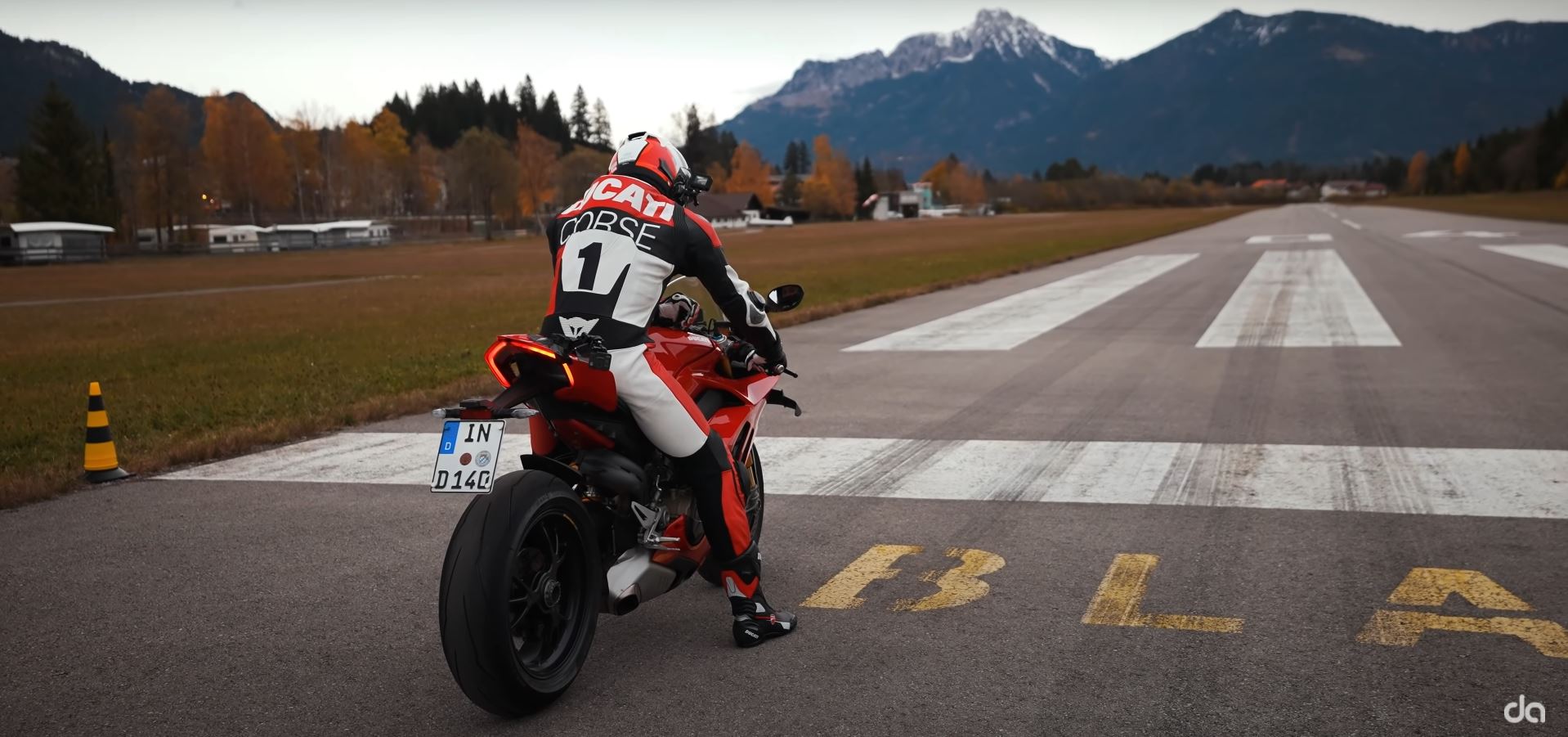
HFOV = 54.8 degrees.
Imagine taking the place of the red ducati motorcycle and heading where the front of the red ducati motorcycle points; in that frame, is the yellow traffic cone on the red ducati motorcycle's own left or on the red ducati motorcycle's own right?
on the red ducati motorcycle's own left

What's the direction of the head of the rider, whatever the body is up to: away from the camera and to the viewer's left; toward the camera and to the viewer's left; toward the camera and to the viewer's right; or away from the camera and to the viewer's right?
away from the camera and to the viewer's right

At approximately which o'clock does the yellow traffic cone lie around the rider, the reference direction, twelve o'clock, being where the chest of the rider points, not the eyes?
The yellow traffic cone is roughly at 9 o'clock from the rider.

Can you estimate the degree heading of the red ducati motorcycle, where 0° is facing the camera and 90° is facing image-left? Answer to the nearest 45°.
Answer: approximately 225°

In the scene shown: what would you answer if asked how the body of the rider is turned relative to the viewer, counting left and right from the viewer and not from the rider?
facing away from the viewer and to the right of the viewer
